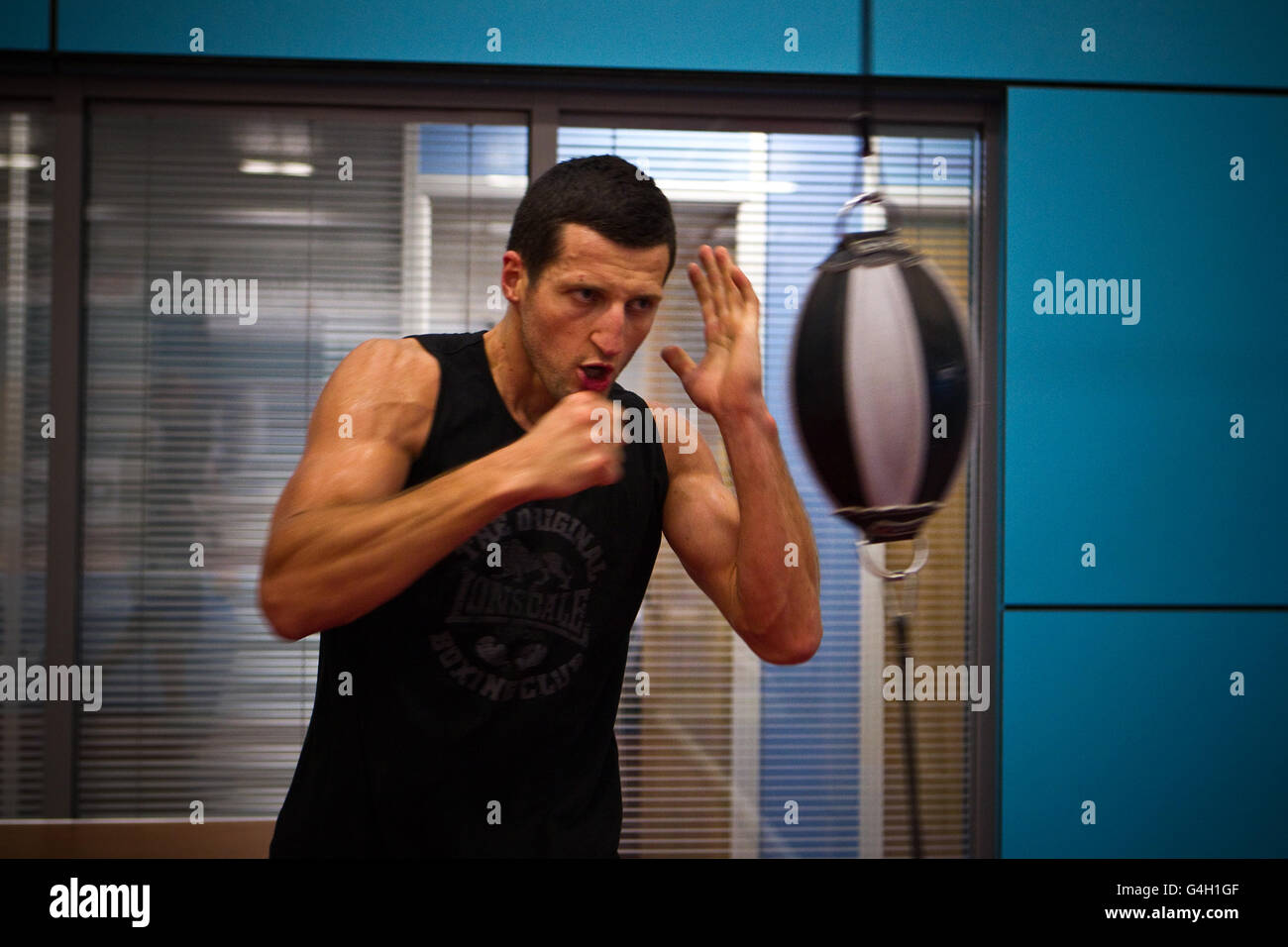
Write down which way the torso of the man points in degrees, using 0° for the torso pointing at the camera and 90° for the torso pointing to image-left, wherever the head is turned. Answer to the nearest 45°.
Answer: approximately 315°

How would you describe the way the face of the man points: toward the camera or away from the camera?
toward the camera

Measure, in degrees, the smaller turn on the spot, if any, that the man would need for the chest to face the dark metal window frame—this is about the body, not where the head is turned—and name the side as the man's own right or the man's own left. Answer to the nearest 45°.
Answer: approximately 135° to the man's own left

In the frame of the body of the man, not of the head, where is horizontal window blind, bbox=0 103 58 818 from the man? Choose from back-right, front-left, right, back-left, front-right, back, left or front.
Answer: back
